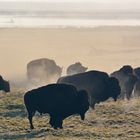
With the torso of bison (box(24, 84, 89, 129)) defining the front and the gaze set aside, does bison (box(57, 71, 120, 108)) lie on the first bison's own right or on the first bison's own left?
on the first bison's own left

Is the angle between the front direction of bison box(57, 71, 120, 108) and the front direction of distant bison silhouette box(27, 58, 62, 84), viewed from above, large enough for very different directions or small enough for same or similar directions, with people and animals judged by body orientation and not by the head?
same or similar directions

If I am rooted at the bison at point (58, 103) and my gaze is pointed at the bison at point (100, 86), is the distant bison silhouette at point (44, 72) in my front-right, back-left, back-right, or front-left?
front-left

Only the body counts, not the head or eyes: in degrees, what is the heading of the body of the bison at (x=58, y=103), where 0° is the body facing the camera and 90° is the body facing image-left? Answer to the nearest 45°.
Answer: approximately 270°
